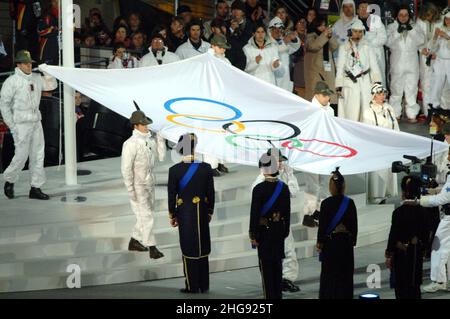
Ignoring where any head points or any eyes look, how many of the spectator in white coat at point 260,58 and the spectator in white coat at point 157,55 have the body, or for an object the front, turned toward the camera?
2

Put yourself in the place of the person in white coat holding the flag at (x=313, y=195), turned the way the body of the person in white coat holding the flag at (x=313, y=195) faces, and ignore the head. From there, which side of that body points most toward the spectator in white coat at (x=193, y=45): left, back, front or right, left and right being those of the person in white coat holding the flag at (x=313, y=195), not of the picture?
back

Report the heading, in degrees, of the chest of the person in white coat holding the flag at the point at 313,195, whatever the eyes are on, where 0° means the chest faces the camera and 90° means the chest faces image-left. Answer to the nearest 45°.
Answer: approximately 315°

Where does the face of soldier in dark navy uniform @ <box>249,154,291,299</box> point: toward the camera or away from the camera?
away from the camera

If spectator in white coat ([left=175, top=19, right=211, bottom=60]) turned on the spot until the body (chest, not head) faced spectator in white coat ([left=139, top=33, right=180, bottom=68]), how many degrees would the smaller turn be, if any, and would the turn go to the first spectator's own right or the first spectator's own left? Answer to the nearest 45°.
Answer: approximately 45° to the first spectator's own right

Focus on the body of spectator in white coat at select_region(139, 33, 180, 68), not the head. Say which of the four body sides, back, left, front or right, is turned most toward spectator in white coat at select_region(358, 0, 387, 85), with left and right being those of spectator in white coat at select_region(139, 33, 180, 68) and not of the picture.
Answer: left

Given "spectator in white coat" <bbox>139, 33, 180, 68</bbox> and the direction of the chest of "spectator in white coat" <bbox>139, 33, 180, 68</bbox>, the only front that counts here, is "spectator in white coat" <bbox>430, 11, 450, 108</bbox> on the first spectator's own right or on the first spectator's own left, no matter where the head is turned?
on the first spectator's own left

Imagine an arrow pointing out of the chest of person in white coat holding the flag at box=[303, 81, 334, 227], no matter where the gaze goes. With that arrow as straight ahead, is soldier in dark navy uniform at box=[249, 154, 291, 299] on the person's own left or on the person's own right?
on the person's own right

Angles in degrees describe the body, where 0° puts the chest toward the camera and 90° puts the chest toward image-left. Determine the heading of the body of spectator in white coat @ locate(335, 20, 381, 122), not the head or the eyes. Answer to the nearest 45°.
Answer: approximately 0°
